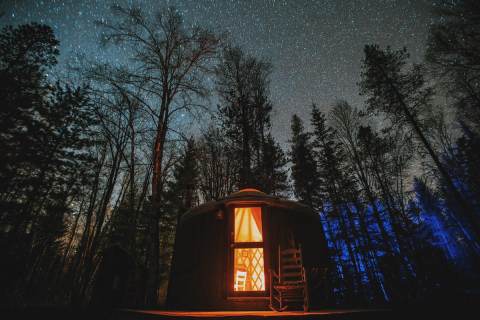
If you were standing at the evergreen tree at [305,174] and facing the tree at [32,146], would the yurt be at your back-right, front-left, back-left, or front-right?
front-left

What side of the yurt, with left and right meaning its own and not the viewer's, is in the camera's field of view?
front

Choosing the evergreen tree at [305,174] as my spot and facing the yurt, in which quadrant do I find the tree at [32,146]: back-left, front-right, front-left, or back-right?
front-right

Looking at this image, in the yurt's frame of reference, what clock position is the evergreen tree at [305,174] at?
The evergreen tree is roughly at 7 o'clock from the yurt.

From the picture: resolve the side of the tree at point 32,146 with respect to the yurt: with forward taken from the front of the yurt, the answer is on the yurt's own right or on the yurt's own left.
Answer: on the yurt's own right
